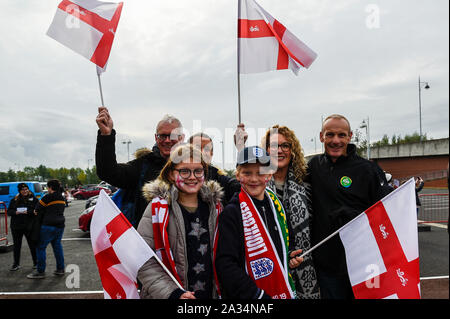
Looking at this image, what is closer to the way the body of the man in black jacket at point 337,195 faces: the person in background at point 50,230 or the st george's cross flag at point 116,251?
the st george's cross flag

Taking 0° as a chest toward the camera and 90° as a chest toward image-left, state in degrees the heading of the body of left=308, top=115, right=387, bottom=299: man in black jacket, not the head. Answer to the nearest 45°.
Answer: approximately 45°

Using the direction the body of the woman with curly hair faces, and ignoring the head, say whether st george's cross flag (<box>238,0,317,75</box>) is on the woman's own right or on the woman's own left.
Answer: on the woman's own right

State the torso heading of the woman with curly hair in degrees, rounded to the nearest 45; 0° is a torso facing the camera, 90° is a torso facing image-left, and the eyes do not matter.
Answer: approximately 45°
